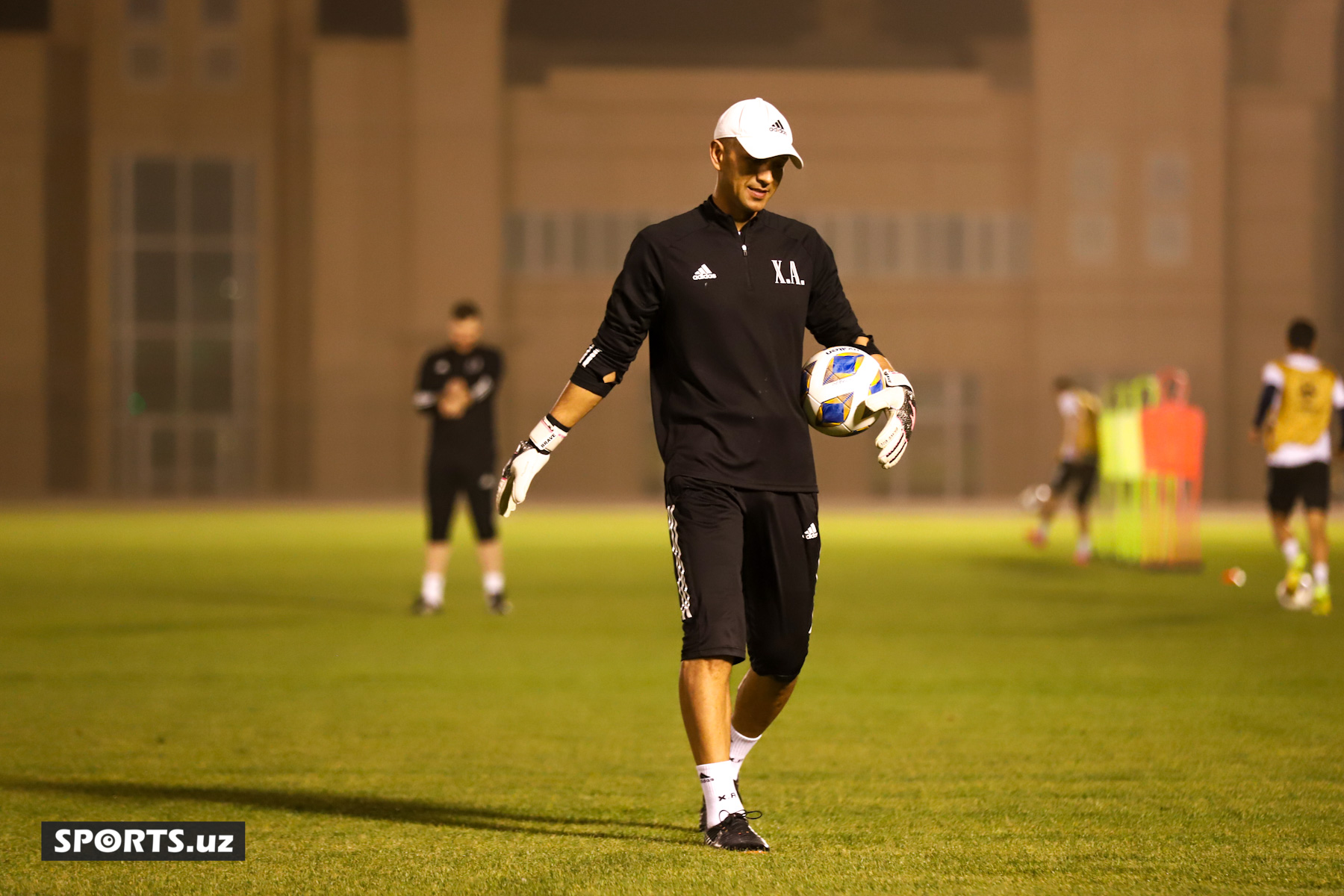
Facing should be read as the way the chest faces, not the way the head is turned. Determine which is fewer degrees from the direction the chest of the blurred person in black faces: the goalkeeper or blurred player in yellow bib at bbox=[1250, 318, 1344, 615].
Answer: the goalkeeper

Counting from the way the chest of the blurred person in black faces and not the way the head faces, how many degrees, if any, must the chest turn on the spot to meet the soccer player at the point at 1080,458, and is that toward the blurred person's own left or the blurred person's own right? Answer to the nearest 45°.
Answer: approximately 135° to the blurred person's own left

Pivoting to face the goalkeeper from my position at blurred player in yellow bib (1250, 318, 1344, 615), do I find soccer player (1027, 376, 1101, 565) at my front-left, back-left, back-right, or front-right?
back-right

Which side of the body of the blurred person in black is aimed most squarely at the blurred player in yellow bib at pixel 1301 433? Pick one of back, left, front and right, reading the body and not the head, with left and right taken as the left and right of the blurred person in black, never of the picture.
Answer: left
